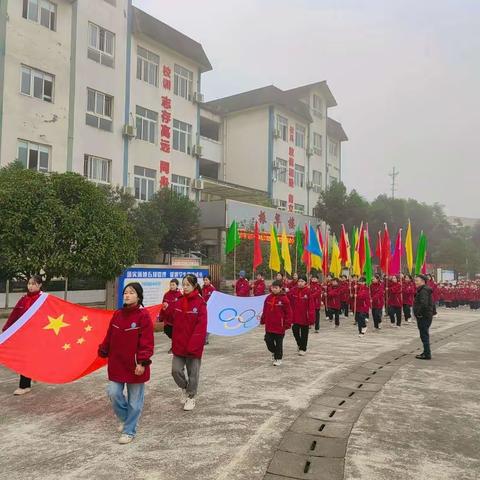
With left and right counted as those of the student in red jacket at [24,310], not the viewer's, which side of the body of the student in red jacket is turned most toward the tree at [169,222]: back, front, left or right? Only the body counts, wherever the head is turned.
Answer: back

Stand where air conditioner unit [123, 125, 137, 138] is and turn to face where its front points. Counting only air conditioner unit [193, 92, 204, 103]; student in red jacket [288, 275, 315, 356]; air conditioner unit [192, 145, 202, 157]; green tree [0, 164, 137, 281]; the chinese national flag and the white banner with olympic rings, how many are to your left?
2

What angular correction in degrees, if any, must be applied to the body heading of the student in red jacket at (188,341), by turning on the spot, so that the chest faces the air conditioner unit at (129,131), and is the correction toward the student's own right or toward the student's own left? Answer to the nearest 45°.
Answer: approximately 135° to the student's own right

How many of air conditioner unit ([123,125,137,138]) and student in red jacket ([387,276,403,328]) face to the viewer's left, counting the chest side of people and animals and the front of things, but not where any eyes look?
0

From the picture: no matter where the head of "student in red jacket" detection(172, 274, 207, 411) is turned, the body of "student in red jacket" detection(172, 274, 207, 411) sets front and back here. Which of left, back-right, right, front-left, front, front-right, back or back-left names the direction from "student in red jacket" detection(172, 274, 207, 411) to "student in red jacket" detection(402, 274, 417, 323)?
back

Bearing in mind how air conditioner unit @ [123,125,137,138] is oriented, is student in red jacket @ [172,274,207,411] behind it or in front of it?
in front

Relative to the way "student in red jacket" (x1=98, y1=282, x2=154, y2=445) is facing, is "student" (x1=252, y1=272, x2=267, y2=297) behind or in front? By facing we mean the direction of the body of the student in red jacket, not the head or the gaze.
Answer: behind

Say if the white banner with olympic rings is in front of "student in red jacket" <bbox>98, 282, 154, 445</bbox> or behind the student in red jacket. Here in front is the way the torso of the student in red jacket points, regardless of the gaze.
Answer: behind

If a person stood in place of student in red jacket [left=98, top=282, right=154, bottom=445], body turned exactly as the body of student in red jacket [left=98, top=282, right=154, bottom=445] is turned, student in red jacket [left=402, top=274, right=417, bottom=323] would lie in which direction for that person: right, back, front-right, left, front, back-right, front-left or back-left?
back

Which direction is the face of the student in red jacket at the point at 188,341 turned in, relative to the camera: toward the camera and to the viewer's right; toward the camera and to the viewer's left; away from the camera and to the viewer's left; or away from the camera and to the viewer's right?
toward the camera and to the viewer's left

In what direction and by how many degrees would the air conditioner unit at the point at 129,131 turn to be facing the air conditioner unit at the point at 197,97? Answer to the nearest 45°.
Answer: approximately 90° to its left

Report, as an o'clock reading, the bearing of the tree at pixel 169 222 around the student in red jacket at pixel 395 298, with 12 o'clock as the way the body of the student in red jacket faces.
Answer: The tree is roughly at 4 o'clock from the student in red jacket.

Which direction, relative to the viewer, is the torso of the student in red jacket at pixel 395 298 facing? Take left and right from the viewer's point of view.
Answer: facing the viewer

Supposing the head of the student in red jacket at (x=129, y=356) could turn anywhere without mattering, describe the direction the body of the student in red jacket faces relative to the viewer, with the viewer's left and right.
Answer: facing the viewer and to the left of the viewer
